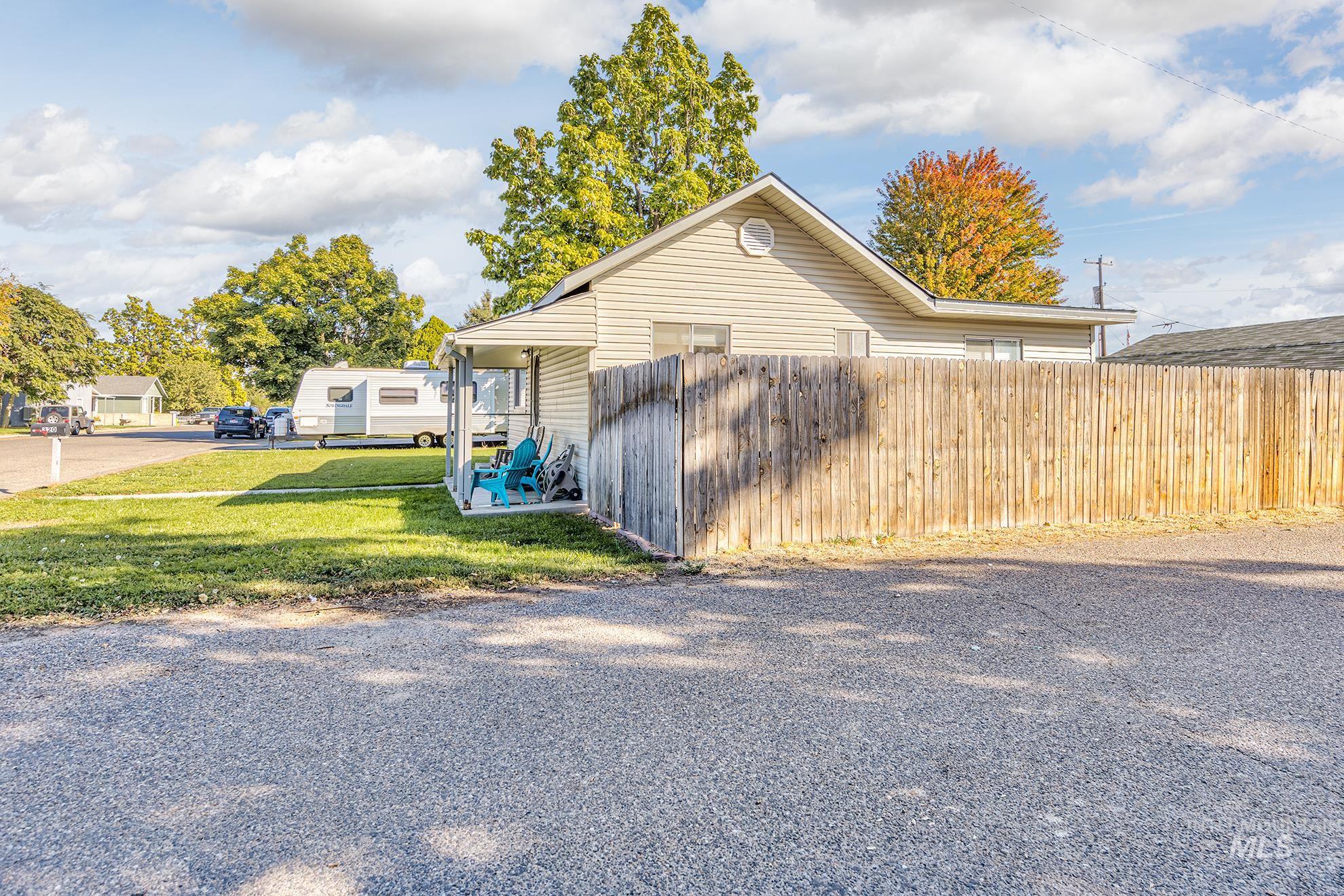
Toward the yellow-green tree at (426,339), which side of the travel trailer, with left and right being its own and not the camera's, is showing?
right

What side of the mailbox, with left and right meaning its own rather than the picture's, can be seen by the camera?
left

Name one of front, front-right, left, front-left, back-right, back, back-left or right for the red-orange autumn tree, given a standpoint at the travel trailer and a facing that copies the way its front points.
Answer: back

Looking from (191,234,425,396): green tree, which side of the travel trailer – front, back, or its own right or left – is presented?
right

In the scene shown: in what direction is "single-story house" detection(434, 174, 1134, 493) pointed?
to the viewer's left

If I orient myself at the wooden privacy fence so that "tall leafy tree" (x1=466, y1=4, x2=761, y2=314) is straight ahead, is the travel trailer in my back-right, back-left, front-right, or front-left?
front-left

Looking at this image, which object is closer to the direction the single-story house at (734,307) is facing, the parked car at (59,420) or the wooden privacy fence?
the parked car

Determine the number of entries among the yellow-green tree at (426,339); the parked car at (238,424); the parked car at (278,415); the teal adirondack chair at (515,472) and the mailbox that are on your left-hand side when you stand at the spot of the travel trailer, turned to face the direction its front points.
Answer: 1

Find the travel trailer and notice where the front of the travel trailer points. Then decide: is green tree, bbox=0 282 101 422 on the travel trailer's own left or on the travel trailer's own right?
on the travel trailer's own right

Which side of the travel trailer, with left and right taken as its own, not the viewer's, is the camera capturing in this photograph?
left

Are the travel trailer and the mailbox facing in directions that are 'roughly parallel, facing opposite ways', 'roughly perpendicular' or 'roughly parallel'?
roughly parallel

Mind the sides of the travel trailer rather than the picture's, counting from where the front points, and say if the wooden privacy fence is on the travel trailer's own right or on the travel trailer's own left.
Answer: on the travel trailer's own left

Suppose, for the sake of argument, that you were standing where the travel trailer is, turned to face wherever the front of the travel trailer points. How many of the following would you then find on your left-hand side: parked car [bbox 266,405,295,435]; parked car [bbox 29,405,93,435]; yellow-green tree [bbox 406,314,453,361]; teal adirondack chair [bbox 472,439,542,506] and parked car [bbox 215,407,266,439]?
1

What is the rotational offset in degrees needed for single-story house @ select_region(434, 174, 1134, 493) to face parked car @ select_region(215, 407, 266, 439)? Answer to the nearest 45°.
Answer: approximately 45° to its right
